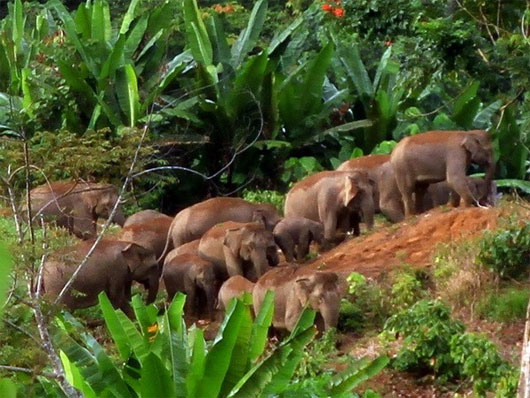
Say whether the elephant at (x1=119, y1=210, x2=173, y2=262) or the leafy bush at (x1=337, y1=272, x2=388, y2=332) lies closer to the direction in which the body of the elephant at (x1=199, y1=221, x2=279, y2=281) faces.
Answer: the leafy bush

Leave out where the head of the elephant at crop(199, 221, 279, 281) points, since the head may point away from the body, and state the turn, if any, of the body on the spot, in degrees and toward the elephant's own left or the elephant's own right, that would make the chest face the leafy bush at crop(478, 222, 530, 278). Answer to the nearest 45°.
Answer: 0° — it already faces it

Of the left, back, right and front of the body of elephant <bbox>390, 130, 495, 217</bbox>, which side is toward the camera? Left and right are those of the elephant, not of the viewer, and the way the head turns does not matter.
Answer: right

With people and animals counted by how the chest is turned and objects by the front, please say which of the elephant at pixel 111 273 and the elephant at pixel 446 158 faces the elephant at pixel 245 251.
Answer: the elephant at pixel 111 273

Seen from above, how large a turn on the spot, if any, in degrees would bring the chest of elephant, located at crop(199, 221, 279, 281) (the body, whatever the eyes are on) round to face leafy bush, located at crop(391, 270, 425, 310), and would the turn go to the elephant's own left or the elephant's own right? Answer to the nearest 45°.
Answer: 0° — it already faces it

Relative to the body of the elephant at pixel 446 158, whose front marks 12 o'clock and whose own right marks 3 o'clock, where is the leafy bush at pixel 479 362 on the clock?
The leafy bush is roughly at 3 o'clock from the elephant.

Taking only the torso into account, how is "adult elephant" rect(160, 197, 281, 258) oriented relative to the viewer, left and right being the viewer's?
facing to the right of the viewer

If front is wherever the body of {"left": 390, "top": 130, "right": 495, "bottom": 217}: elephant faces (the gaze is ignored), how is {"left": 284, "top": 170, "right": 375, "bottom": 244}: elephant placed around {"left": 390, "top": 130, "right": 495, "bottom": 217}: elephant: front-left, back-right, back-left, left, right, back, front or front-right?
back

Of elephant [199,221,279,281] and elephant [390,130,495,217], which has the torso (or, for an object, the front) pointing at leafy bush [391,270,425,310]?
elephant [199,221,279,281]

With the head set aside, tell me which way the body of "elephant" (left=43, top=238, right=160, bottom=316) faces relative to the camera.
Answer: to the viewer's right

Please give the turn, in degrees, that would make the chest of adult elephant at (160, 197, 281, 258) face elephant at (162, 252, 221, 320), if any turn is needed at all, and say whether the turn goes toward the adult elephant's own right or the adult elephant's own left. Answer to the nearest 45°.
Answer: approximately 90° to the adult elephant's own right
